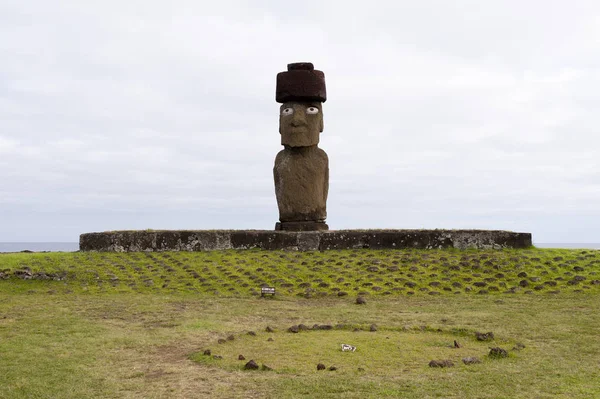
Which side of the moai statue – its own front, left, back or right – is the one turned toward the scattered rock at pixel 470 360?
front

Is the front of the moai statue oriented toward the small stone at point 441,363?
yes

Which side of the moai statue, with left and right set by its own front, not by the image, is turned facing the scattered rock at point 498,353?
front

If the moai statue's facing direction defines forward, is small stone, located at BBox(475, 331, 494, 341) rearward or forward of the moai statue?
forward

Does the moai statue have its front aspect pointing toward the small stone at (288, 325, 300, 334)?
yes

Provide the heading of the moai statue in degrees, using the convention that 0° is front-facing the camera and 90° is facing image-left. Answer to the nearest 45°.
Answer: approximately 0°

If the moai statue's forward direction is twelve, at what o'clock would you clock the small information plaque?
The small information plaque is roughly at 12 o'clock from the moai statue.
